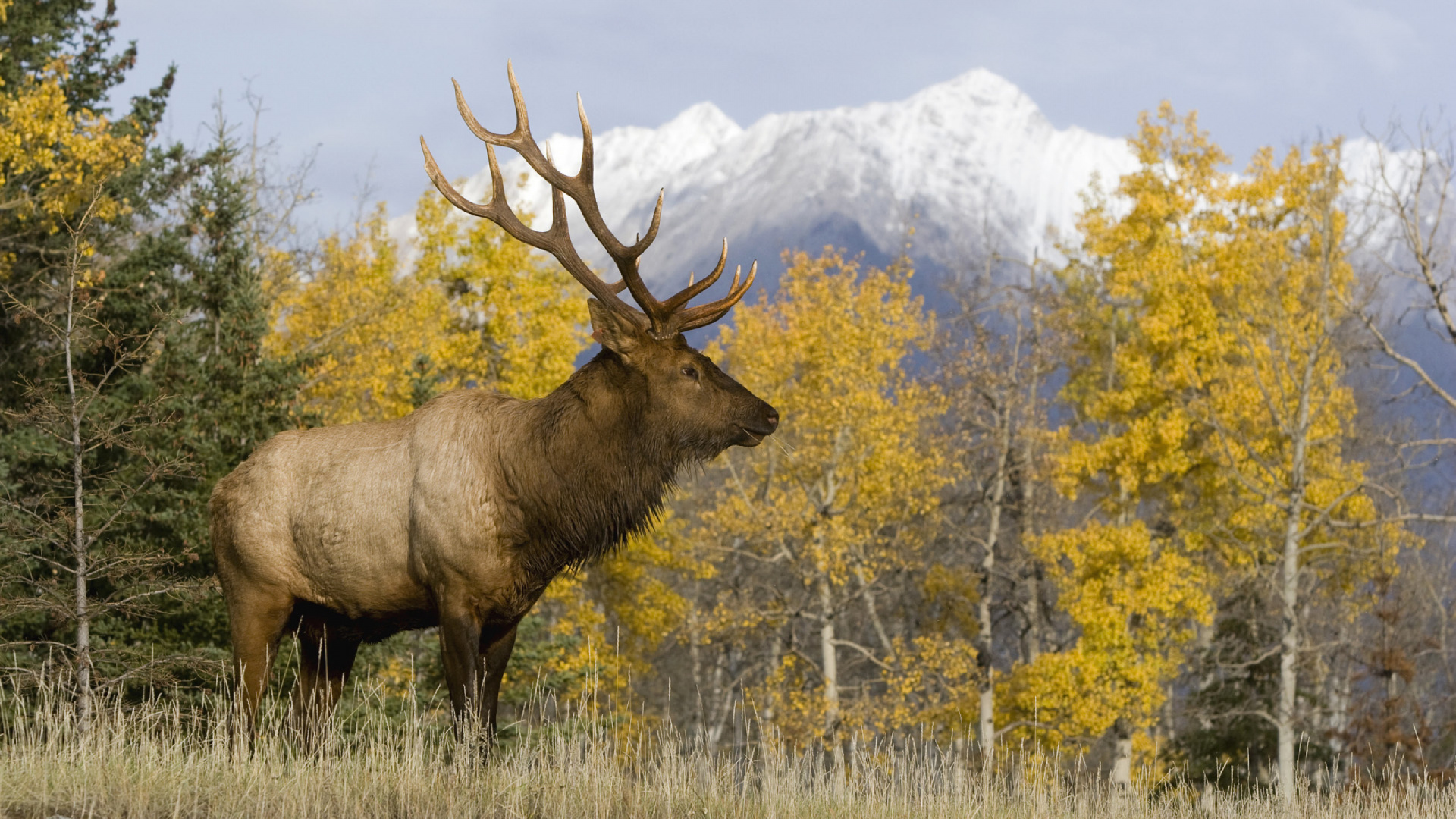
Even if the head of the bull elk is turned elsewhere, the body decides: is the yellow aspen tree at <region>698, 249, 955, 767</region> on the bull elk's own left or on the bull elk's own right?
on the bull elk's own left

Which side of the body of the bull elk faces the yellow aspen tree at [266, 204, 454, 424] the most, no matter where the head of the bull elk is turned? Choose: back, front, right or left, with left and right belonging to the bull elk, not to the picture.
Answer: left

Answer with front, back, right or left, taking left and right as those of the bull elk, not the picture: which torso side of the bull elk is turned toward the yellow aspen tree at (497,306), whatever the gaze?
left

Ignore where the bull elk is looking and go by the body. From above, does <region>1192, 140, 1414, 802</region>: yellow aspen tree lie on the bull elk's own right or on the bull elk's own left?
on the bull elk's own left

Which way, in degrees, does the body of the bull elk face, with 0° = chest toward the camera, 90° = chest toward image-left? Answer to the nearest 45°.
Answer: approximately 270°

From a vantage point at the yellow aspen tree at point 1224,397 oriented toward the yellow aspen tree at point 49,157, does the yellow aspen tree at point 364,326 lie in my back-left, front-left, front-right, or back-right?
front-right

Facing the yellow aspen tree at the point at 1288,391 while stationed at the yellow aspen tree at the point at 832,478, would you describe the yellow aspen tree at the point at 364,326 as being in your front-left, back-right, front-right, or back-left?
back-right

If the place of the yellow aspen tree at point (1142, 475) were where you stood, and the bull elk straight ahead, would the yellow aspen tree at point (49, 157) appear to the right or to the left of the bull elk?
right

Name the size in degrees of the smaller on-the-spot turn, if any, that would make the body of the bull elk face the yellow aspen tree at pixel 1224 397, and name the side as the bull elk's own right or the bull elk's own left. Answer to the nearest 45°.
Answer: approximately 45° to the bull elk's own left

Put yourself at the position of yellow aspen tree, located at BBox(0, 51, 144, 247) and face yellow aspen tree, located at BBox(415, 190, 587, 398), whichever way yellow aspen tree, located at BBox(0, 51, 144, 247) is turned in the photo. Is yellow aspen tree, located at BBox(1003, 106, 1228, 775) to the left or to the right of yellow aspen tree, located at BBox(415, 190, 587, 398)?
right

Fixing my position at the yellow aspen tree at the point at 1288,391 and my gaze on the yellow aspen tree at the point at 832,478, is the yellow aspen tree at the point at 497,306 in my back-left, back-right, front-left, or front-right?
front-left
